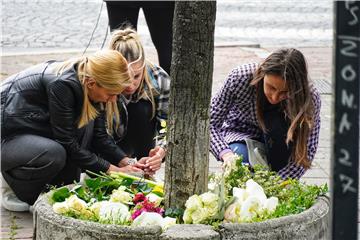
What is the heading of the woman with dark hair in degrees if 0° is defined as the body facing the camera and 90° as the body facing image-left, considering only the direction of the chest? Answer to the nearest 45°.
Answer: approximately 0°

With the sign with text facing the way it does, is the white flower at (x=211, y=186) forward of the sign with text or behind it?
behind

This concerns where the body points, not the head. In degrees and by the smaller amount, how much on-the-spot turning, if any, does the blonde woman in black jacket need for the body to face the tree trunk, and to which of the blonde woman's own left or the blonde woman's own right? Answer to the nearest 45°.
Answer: approximately 45° to the blonde woman's own right

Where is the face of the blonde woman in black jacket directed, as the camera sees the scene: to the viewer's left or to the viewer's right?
to the viewer's right

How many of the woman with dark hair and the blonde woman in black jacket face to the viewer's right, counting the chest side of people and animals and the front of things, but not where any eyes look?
1

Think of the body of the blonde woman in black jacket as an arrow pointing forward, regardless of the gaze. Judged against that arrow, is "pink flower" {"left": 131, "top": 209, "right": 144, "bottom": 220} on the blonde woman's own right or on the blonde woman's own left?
on the blonde woman's own right

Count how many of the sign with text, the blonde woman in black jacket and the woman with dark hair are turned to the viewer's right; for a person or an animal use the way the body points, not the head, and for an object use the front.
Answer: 1

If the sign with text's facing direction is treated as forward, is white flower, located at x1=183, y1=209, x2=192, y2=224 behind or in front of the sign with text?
behind

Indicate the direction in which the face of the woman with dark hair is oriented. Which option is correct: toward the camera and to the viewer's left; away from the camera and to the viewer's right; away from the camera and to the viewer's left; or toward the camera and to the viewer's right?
toward the camera and to the viewer's left

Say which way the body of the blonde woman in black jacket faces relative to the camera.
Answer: to the viewer's right

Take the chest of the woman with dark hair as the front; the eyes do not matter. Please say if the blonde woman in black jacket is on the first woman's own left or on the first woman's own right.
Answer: on the first woman's own right

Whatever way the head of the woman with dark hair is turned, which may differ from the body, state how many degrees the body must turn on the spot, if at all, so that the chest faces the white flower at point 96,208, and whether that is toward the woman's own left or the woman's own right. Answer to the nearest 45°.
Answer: approximately 45° to the woman's own right

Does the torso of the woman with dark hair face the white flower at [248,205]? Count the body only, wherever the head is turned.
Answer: yes

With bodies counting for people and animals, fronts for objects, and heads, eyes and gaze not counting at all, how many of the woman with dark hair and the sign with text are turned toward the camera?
2

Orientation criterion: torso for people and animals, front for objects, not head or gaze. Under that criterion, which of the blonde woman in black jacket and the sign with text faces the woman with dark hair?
the blonde woman in black jacket
